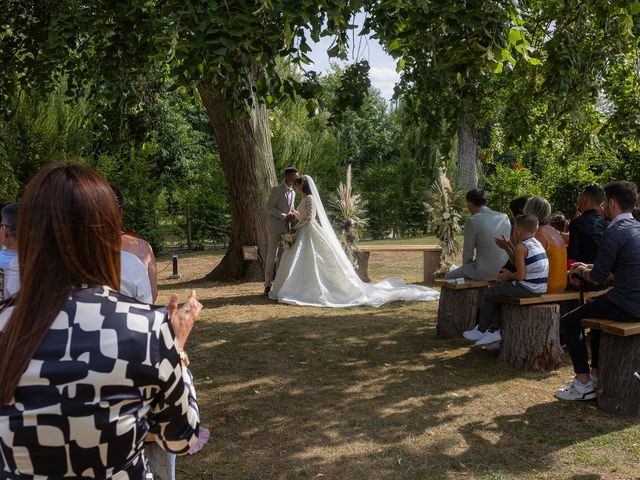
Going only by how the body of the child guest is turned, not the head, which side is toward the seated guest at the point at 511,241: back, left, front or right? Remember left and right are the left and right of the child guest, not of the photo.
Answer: right

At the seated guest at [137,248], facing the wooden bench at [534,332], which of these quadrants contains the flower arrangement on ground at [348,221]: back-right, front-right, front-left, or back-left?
front-left

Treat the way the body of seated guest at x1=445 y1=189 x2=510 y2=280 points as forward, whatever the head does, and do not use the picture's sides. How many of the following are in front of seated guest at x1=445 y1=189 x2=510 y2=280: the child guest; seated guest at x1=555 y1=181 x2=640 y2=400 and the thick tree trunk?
1

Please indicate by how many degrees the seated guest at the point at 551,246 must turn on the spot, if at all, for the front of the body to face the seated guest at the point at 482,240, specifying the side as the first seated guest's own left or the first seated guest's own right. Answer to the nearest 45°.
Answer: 0° — they already face them

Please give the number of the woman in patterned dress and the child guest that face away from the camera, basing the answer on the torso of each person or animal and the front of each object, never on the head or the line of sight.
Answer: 1

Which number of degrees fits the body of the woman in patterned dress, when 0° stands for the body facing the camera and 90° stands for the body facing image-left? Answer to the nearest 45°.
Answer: approximately 180°

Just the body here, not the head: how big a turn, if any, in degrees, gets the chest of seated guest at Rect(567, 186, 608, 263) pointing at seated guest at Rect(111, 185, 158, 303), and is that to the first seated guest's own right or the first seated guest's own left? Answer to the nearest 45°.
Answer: approximately 90° to the first seated guest's own left

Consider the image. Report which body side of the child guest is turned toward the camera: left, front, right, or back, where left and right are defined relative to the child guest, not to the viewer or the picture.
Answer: left

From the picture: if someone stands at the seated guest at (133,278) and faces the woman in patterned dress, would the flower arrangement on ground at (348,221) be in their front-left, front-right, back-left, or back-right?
back-left

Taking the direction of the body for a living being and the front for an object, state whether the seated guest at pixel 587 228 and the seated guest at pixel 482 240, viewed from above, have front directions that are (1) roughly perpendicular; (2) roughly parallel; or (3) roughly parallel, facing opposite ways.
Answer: roughly parallel

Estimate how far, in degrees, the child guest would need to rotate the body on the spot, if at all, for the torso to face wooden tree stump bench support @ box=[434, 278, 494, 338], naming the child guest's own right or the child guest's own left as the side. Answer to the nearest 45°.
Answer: approximately 45° to the child guest's own right

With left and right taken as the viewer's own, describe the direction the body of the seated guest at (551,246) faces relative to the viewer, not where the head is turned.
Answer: facing away from the viewer and to the left of the viewer

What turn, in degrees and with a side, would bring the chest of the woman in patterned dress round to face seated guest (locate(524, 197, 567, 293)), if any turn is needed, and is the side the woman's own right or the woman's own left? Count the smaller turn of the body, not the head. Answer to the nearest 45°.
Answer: approximately 45° to the woman's own right

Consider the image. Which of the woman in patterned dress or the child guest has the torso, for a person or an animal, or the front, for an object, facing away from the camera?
the woman in patterned dress

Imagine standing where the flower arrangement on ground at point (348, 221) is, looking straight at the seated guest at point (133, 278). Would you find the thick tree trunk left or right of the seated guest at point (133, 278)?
right

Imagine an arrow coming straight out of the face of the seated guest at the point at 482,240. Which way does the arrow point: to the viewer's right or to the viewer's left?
to the viewer's left

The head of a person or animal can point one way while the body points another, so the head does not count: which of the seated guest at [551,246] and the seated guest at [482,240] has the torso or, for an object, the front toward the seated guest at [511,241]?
the seated guest at [551,246]
